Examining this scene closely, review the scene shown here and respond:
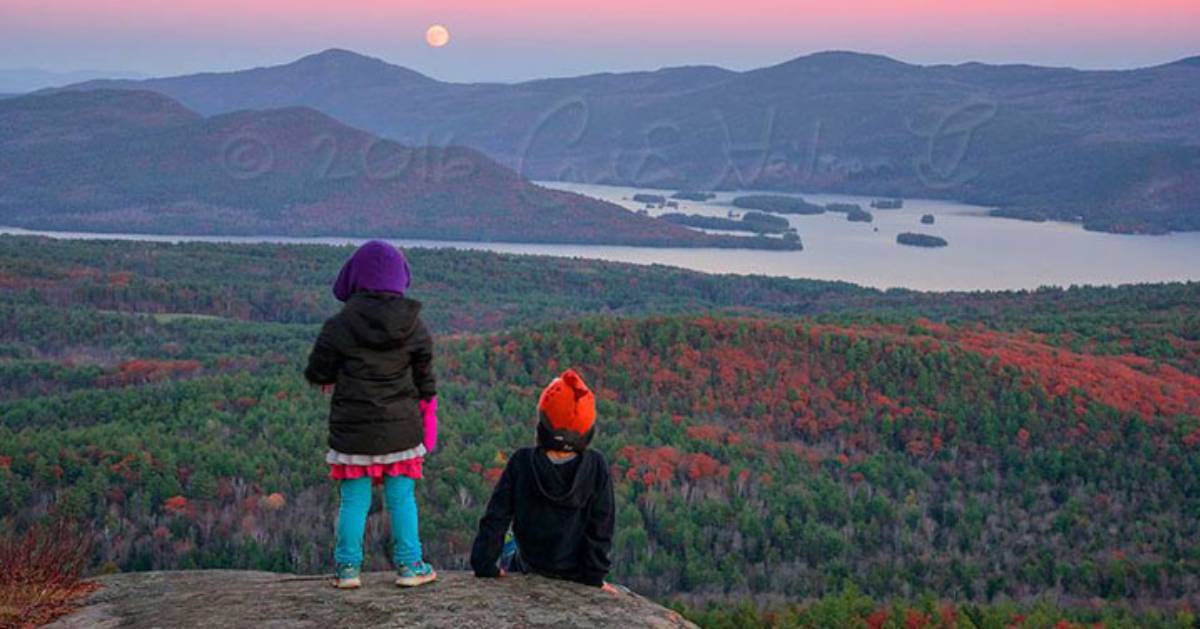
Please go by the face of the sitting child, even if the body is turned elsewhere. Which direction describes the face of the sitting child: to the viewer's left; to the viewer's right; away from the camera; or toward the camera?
away from the camera

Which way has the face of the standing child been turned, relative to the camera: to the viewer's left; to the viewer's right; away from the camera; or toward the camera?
away from the camera

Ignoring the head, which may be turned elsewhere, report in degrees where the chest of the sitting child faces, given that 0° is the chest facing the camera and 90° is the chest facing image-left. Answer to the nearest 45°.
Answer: approximately 180°

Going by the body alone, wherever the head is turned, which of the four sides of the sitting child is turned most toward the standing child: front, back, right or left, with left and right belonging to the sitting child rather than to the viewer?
left

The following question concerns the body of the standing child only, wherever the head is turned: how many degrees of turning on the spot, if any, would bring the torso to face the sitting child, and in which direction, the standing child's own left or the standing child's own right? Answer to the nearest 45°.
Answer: approximately 90° to the standing child's own right

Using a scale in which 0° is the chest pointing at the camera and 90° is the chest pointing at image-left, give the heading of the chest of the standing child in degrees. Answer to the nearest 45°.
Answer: approximately 180°

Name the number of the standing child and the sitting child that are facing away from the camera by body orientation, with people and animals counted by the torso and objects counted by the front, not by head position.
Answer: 2
